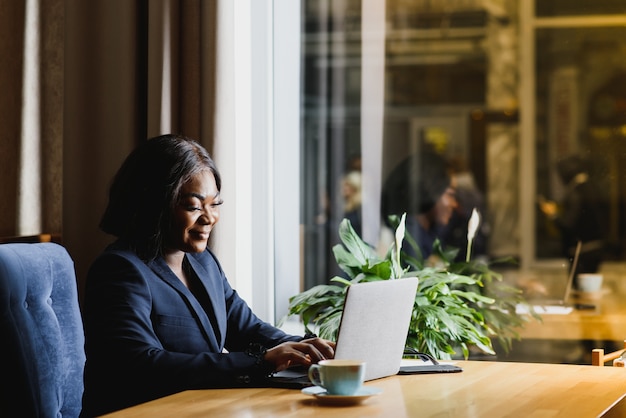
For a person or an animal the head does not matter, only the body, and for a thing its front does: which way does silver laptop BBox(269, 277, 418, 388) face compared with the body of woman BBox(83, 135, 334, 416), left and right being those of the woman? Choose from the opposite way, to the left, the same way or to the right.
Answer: the opposite way

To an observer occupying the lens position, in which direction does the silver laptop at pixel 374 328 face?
facing away from the viewer and to the left of the viewer

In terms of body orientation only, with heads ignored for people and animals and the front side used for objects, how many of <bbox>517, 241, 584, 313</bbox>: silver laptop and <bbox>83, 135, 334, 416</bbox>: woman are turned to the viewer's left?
1

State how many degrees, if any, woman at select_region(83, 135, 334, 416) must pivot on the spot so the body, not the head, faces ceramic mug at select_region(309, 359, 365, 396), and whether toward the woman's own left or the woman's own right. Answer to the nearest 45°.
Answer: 0° — they already face it

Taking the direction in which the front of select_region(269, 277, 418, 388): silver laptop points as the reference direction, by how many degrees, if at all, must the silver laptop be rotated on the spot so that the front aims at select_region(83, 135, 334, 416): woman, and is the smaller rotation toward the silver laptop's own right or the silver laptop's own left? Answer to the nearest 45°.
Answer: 0° — it already faces them

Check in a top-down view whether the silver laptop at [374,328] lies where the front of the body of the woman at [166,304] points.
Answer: yes

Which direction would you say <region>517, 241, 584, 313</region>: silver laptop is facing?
to the viewer's left
